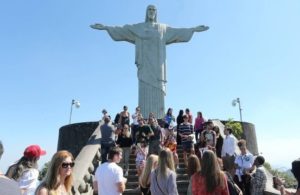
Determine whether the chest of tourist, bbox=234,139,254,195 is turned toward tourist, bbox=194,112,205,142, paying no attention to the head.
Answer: no

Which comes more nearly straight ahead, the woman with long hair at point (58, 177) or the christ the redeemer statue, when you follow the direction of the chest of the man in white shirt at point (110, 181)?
the christ the redeemer statue

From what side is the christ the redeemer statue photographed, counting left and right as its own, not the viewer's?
front

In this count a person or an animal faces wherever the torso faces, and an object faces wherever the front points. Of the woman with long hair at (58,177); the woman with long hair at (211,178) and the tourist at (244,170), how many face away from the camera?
1

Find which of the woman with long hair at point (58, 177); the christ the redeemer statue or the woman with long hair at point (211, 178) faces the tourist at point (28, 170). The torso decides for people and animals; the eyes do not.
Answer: the christ the redeemer statue

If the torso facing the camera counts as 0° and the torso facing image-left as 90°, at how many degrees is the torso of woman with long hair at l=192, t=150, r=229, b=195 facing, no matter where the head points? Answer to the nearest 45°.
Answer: approximately 180°

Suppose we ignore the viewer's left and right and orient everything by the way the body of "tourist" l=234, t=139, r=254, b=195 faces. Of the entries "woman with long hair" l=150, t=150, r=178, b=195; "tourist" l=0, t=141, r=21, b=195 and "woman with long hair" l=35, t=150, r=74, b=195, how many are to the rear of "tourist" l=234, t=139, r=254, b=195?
0

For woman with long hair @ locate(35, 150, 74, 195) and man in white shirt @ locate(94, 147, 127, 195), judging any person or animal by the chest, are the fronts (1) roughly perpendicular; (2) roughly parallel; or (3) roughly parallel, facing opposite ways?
roughly perpendicular

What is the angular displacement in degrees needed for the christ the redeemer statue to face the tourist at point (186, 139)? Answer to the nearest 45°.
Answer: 0° — it already faces them

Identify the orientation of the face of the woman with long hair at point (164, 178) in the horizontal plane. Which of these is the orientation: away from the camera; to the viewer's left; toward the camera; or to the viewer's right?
away from the camera

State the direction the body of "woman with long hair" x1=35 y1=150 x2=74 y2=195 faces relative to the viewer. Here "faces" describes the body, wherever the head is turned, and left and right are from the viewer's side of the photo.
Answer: facing the viewer and to the right of the viewer

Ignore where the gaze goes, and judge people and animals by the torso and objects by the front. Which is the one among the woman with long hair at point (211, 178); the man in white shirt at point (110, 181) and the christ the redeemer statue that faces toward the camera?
the christ the redeemer statue

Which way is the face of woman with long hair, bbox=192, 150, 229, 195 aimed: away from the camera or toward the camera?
away from the camera

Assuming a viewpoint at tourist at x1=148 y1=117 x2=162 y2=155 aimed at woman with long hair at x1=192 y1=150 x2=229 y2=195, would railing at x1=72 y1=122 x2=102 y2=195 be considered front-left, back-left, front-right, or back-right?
front-right

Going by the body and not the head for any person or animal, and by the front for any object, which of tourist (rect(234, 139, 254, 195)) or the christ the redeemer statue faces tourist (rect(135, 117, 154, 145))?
the christ the redeemer statue

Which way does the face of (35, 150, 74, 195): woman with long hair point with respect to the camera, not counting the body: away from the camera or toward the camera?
toward the camera
